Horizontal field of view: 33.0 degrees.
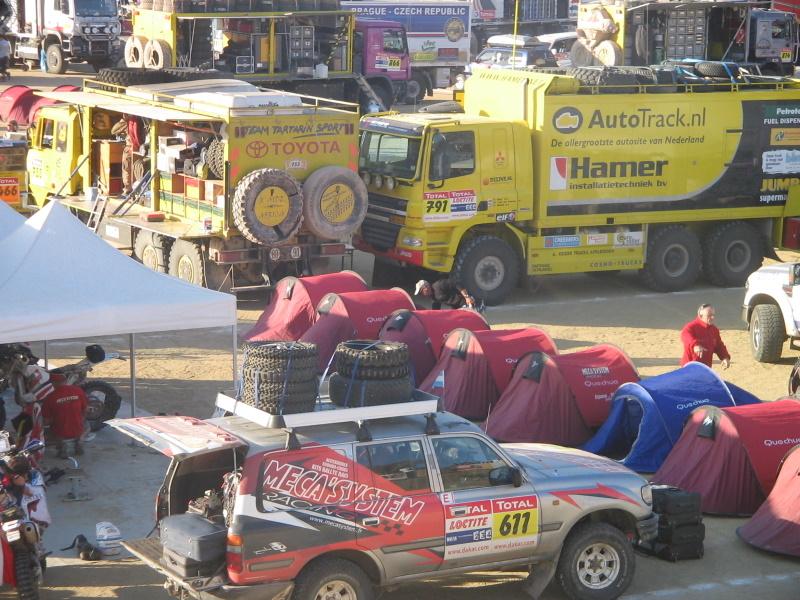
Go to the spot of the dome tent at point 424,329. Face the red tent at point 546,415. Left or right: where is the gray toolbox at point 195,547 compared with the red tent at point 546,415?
right

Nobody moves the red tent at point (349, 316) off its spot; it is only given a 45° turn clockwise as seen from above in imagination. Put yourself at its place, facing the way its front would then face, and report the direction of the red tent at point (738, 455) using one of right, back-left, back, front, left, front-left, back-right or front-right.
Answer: back-left

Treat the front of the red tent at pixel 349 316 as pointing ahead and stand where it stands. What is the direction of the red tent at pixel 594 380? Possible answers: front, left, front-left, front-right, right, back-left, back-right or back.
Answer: left

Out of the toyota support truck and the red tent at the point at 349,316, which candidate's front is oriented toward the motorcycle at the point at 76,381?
the red tent

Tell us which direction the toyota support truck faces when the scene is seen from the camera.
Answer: facing away from the viewer and to the left of the viewer

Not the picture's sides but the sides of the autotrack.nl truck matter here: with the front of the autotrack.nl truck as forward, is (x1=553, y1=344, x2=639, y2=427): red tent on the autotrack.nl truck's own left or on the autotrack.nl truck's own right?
on the autotrack.nl truck's own left

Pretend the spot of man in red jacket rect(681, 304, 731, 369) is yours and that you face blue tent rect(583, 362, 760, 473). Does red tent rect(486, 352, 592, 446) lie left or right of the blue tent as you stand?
right

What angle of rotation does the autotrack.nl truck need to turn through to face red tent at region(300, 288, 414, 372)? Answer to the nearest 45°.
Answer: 0° — it already faces it

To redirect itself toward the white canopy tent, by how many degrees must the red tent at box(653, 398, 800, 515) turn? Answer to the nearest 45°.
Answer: approximately 45° to its right

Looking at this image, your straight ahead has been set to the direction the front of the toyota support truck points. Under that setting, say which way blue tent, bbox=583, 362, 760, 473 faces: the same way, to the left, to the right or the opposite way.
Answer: to the left

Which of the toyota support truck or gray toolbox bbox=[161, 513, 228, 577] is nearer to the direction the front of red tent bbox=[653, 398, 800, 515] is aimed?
the gray toolbox

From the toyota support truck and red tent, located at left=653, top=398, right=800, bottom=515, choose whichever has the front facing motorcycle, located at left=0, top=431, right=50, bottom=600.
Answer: the red tent
